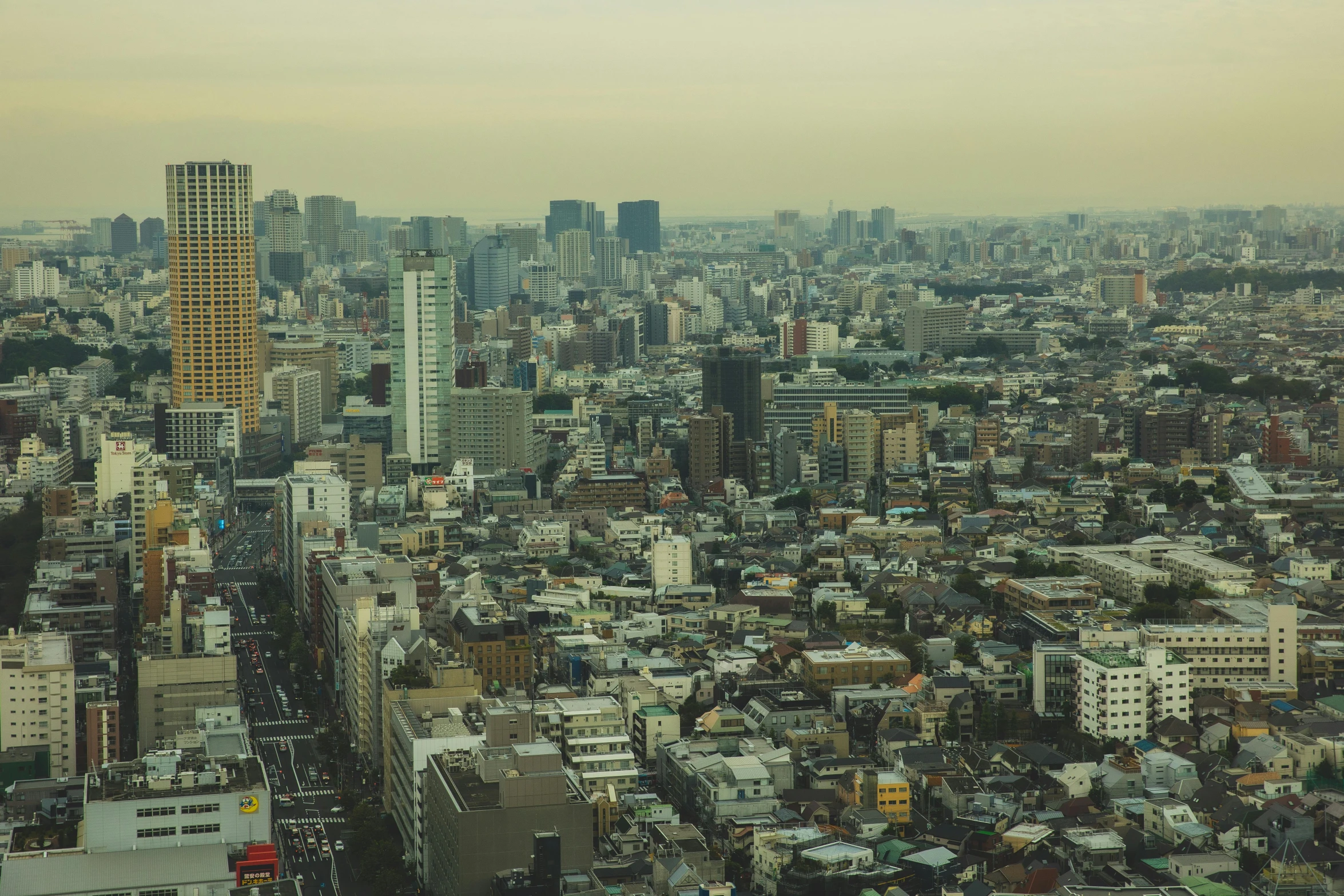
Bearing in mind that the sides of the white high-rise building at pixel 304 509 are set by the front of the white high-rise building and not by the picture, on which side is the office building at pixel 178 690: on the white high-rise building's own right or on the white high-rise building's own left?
on the white high-rise building's own left

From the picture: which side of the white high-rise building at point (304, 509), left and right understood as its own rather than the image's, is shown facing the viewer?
left

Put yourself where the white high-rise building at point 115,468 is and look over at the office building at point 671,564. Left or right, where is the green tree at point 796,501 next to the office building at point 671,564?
left

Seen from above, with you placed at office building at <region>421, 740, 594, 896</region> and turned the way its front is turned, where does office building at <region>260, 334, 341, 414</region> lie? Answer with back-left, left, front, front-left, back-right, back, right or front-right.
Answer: right

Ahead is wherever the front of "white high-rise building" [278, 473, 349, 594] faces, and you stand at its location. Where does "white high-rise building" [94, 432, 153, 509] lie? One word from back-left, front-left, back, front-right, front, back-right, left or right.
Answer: front-right

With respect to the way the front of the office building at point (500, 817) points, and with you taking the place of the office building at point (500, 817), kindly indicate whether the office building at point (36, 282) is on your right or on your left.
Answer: on your right
